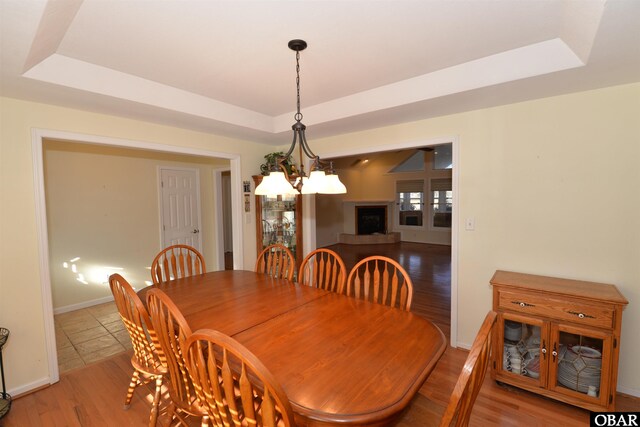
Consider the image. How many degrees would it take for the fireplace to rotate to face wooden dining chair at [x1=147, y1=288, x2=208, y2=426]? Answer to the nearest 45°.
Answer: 0° — it already faces it

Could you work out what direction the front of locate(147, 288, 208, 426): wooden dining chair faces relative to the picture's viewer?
facing away from the viewer and to the right of the viewer

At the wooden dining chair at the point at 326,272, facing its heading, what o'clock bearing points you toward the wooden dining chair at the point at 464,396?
the wooden dining chair at the point at 464,396 is roughly at 10 o'clock from the wooden dining chair at the point at 326,272.

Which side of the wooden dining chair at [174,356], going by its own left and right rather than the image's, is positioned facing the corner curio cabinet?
front

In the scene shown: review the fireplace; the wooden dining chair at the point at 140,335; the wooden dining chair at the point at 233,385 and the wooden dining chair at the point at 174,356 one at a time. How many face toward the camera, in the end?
1

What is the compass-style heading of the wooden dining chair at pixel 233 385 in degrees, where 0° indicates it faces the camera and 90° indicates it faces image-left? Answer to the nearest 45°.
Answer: approximately 225°

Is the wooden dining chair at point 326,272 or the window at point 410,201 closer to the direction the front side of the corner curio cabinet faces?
the wooden dining chair

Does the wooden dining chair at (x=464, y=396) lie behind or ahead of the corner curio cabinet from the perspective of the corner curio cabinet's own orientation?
ahead

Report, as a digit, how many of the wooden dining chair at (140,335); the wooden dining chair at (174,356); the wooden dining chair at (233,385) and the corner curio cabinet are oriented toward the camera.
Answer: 1

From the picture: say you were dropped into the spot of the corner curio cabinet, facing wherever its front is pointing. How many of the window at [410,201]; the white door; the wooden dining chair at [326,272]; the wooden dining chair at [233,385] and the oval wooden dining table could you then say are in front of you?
3

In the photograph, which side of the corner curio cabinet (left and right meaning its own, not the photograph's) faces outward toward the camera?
front

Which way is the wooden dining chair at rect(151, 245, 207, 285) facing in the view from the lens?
facing the viewer and to the right of the viewer

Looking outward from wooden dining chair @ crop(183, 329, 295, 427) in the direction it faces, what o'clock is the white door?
The white door is roughly at 10 o'clock from the wooden dining chair.

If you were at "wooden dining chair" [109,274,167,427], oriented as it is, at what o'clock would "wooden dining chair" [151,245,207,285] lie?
"wooden dining chair" [151,245,207,285] is roughly at 11 o'clock from "wooden dining chair" [109,274,167,427].

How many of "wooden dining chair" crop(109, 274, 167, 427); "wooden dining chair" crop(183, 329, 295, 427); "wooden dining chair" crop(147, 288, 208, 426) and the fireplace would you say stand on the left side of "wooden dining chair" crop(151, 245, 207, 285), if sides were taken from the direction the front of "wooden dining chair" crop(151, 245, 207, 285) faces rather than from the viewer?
1

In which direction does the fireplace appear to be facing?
toward the camera

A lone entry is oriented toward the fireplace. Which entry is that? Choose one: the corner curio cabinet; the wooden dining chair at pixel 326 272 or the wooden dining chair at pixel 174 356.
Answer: the wooden dining chair at pixel 174 356

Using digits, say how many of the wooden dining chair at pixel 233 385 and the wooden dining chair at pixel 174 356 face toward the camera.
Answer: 0

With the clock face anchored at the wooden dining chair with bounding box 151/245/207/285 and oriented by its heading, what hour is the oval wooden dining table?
The oval wooden dining table is roughly at 1 o'clock from the wooden dining chair.

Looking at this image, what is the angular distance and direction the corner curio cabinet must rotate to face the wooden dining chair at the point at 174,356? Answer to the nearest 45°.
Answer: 0° — it already faces it

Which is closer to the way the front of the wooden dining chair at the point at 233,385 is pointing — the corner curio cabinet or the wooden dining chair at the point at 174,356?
the corner curio cabinet

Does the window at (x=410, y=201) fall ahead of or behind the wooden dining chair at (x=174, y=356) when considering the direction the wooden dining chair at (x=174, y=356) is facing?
ahead
